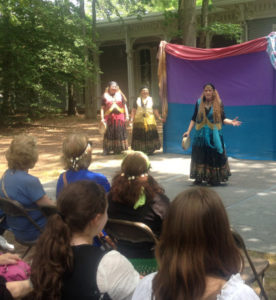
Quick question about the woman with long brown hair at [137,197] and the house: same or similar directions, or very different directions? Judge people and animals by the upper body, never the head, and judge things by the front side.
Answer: very different directions

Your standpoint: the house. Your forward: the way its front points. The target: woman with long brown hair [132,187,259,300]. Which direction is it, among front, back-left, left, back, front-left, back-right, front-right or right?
front

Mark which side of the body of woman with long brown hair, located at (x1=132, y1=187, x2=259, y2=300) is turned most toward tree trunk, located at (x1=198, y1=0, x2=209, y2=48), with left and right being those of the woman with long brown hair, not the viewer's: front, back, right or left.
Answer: front

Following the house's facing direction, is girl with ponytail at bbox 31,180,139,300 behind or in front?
in front

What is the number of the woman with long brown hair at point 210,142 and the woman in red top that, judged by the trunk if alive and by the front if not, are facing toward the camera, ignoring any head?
2

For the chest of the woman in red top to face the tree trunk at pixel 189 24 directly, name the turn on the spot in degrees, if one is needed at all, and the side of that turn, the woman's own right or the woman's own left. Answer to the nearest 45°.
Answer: approximately 135° to the woman's own left

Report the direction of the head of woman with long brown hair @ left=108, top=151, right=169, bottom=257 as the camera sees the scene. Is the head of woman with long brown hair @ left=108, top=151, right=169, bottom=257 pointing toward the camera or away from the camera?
away from the camera

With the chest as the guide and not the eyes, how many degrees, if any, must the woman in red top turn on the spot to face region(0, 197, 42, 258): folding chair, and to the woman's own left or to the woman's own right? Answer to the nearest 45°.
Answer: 0° — they already face it

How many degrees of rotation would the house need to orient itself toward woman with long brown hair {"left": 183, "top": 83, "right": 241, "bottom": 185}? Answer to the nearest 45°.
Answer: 0° — it already faces them

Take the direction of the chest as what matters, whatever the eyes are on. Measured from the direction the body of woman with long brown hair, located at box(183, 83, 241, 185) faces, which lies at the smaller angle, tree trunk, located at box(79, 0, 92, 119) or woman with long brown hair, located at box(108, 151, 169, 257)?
the woman with long brown hair

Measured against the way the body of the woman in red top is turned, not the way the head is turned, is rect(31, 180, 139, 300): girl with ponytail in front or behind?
in front

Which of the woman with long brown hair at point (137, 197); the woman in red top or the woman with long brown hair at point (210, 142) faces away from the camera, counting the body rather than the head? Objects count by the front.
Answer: the woman with long brown hair at point (137, 197)

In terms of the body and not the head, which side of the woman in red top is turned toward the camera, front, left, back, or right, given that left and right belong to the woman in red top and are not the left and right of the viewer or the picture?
front

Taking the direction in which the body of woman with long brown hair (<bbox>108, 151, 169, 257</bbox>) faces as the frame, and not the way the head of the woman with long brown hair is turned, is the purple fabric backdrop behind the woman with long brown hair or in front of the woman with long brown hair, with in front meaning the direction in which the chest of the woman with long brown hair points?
in front

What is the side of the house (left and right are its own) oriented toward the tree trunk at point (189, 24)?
front

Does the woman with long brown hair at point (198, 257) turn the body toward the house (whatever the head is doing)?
yes

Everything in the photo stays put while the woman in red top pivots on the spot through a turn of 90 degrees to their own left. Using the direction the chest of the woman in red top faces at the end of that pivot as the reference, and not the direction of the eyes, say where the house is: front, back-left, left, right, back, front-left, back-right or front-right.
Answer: left

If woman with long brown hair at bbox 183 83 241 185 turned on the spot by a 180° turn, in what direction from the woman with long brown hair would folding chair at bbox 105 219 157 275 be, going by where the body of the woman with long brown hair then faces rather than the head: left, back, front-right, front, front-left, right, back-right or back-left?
back

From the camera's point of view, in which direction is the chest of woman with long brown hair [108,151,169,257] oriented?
away from the camera

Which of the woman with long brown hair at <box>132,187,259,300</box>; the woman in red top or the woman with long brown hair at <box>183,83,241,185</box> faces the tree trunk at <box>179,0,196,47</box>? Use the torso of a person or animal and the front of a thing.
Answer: the woman with long brown hair at <box>132,187,259,300</box>

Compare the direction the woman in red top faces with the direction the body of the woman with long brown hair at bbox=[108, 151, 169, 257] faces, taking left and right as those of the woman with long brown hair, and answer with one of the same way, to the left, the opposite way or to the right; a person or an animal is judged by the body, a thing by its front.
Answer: the opposite way

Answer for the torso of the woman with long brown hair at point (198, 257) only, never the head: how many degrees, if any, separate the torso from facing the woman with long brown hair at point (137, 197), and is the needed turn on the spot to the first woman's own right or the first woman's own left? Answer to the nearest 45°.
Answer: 0° — they already face them

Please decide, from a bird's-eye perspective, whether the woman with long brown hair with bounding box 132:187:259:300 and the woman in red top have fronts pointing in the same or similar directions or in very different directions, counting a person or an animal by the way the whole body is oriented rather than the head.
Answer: very different directions

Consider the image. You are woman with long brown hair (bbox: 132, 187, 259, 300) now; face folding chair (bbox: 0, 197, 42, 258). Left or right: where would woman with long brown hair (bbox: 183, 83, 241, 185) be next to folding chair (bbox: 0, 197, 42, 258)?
right
